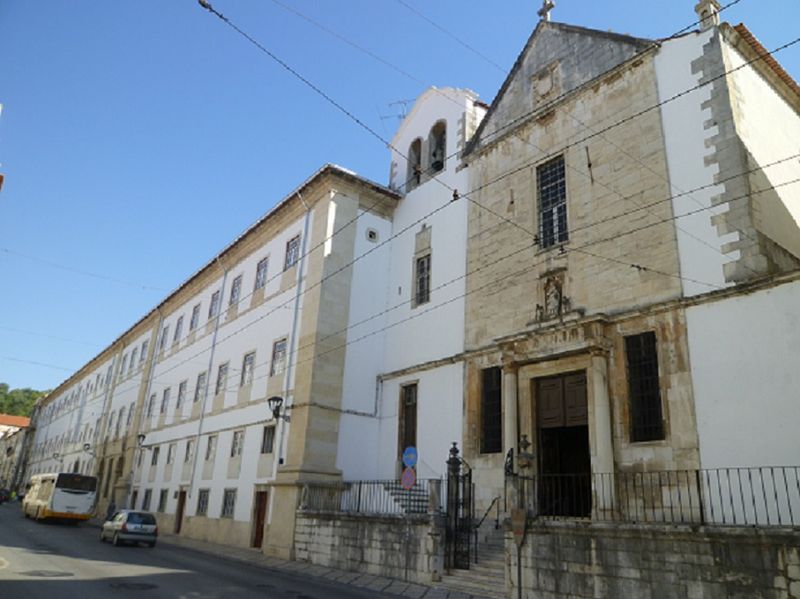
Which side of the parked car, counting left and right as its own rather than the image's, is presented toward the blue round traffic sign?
back

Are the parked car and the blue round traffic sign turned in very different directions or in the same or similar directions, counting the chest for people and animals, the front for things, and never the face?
very different directions

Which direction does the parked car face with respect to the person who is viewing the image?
facing away from the viewer and to the left of the viewer

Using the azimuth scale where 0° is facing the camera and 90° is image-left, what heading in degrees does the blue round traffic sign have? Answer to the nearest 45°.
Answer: approximately 315°

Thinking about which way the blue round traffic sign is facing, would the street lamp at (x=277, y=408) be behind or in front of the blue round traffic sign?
behind

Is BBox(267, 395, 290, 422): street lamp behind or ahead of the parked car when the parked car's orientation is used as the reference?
behind

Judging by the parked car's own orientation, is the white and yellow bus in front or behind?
in front

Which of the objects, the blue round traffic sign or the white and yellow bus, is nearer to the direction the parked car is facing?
the white and yellow bus
